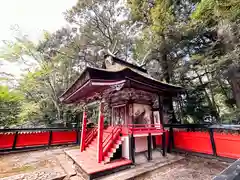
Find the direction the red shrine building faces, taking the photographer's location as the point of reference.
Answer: facing the viewer and to the left of the viewer

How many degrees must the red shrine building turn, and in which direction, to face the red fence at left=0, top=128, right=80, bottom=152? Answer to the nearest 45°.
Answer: approximately 90° to its right
